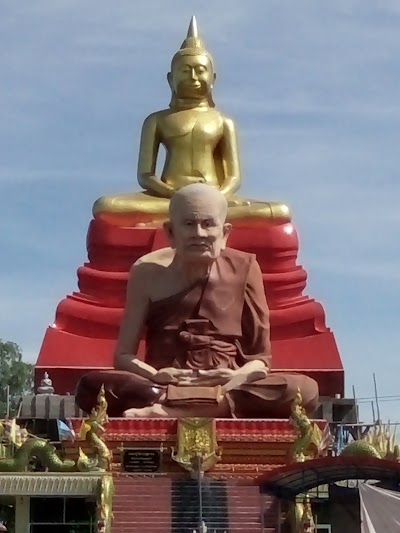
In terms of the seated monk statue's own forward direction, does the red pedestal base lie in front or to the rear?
to the rear

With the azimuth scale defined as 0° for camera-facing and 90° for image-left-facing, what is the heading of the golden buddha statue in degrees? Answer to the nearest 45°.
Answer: approximately 0°

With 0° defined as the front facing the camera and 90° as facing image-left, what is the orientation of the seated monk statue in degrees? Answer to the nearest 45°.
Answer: approximately 0°

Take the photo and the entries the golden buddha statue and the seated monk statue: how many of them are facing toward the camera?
2
